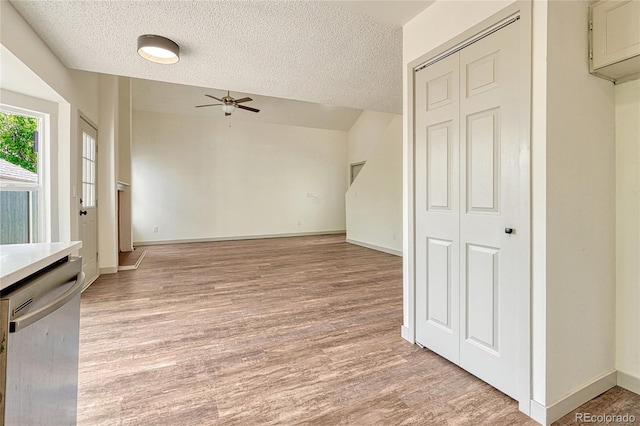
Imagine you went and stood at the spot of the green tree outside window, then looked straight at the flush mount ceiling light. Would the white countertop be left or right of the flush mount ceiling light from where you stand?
right

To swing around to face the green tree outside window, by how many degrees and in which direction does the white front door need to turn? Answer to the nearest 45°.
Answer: approximately 135° to its right

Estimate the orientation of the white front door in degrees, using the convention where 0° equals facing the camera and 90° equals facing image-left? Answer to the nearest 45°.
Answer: approximately 270°

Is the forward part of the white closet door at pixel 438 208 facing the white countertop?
yes

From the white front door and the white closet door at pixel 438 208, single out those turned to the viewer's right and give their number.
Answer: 1

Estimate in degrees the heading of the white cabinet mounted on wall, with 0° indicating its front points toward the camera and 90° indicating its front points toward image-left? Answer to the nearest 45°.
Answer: approximately 45°

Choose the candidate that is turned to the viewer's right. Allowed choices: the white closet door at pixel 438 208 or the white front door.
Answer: the white front door

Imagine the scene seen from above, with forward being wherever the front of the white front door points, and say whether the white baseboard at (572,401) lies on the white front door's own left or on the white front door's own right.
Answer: on the white front door's own right

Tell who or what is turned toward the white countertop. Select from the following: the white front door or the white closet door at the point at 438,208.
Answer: the white closet door

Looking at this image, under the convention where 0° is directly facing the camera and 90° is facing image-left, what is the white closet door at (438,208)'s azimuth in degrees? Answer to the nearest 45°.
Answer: approximately 45°

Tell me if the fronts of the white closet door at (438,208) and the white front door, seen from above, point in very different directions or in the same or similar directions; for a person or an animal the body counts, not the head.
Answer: very different directions
